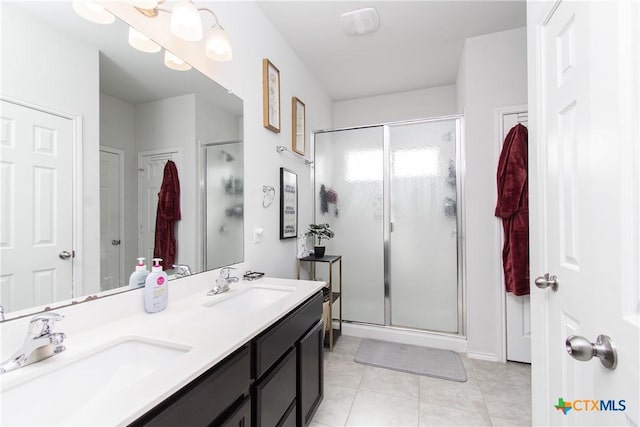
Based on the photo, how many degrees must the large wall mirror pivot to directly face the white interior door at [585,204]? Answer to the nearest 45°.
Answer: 0° — it already faces it

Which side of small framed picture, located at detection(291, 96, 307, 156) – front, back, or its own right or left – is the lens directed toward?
right

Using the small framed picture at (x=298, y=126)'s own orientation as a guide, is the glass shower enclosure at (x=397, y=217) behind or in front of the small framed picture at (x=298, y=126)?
in front

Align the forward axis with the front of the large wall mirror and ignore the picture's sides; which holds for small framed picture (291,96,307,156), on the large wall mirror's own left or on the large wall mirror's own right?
on the large wall mirror's own left

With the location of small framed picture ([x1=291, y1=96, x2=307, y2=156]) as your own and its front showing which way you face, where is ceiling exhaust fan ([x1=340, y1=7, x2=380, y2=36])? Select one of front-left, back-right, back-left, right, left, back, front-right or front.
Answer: front-right

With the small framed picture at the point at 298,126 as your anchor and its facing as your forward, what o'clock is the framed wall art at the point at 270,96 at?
The framed wall art is roughly at 4 o'clock from the small framed picture.

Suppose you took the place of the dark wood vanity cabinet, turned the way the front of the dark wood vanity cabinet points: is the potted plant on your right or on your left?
on your left

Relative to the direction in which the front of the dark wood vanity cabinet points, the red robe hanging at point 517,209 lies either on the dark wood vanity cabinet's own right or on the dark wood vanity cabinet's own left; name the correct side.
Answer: on the dark wood vanity cabinet's own left

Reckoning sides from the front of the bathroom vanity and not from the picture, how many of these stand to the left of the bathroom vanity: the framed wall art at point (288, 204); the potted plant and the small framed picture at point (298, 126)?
3

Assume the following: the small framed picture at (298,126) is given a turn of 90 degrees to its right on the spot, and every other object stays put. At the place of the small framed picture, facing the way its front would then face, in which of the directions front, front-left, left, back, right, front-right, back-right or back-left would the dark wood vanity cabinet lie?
front

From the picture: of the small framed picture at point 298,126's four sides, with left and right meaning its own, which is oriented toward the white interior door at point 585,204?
right
